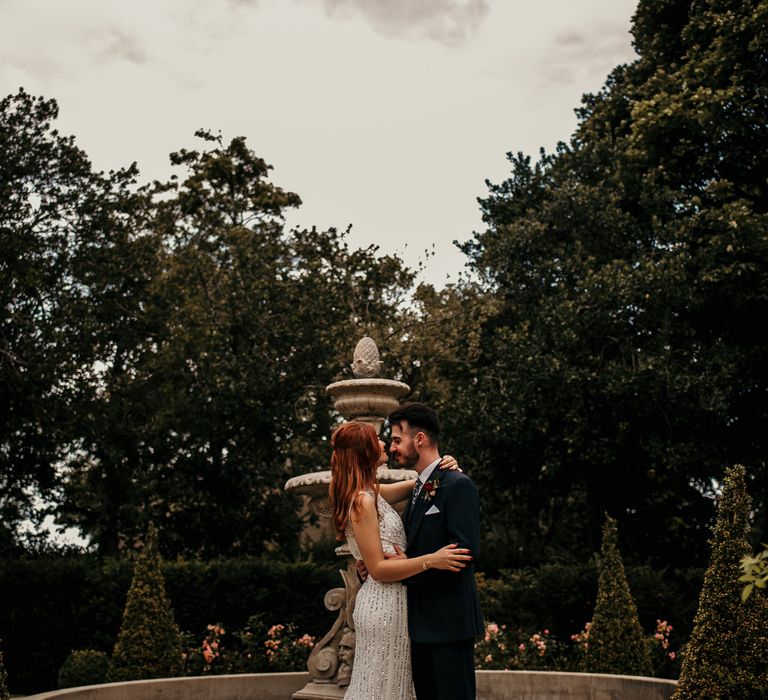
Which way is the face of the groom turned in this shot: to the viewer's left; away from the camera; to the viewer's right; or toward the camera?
to the viewer's left

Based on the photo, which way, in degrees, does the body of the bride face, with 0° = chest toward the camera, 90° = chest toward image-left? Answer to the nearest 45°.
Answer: approximately 270°

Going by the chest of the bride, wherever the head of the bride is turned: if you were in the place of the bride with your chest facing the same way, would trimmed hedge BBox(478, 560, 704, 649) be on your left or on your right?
on your left

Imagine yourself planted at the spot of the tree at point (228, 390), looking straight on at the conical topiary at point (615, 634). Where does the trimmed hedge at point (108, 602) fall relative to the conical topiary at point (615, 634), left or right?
right

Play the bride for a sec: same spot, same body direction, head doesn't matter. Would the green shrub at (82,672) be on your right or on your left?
on your left

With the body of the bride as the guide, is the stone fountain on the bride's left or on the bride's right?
on the bride's left

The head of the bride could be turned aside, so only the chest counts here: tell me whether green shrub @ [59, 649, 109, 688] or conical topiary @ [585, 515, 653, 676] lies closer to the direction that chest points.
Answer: the conical topiary

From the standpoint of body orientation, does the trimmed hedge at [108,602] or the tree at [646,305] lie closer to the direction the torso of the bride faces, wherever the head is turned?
the tree

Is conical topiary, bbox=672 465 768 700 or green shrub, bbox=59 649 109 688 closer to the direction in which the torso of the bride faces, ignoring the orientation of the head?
the conical topiary

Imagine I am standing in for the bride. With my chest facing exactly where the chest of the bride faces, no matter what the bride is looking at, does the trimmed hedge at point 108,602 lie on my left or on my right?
on my left
